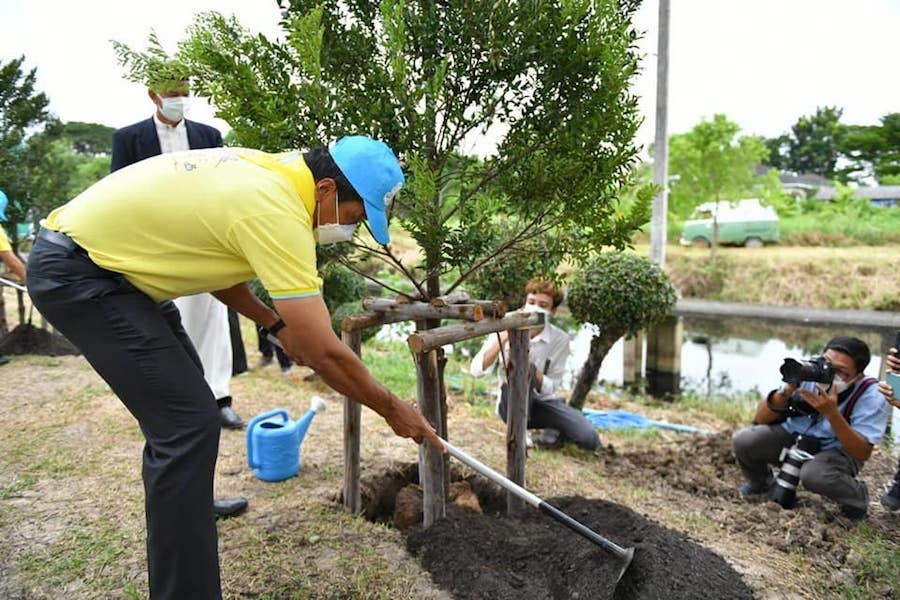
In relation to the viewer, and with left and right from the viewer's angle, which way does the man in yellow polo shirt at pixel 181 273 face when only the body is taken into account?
facing to the right of the viewer

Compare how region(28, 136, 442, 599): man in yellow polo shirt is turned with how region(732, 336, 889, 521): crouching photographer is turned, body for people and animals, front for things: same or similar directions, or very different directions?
very different directions

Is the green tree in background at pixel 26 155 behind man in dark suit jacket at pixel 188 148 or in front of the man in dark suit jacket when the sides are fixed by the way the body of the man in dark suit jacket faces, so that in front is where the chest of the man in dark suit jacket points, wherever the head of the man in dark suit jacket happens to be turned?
behind

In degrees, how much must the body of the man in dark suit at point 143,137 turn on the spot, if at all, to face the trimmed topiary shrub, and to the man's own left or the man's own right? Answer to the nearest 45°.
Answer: approximately 45° to the man's own left

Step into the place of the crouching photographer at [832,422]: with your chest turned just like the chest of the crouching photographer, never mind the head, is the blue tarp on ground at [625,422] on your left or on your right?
on your right

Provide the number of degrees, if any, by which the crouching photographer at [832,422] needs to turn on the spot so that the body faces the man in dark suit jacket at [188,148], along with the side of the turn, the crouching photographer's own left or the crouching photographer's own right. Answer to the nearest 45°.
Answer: approximately 45° to the crouching photographer's own right

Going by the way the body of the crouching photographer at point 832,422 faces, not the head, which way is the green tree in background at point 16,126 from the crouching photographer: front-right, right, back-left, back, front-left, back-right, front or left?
front-right

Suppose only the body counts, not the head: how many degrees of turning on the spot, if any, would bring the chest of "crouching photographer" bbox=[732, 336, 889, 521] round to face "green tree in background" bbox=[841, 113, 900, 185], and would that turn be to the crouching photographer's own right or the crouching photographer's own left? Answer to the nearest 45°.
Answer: approximately 135° to the crouching photographer's own right

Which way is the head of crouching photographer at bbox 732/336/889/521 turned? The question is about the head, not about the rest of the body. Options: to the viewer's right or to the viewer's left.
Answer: to the viewer's left

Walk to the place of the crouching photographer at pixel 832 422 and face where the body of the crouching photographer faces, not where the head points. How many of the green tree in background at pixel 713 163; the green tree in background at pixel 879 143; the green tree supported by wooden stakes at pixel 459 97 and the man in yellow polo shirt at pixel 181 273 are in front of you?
2

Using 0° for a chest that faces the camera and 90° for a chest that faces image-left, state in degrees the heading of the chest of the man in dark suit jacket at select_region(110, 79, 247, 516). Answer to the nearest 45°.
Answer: approximately 315°

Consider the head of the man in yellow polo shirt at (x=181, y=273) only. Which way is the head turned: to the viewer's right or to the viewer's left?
to the viewer's right

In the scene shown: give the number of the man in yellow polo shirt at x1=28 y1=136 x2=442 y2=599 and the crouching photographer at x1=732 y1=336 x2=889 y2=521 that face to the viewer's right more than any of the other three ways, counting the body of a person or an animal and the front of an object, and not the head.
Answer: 1

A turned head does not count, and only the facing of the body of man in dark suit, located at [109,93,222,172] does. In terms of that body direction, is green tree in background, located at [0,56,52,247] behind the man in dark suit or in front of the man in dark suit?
behind
